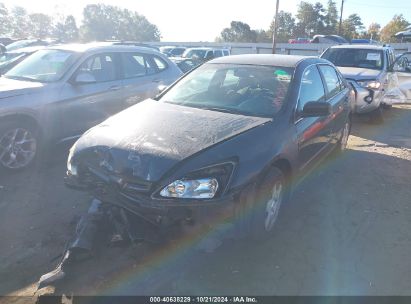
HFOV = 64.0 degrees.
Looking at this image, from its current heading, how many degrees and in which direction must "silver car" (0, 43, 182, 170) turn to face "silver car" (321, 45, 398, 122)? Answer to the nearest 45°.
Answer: approximately 135° to its left

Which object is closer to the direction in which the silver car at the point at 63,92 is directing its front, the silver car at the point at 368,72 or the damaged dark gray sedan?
the damaged dark gray sedan

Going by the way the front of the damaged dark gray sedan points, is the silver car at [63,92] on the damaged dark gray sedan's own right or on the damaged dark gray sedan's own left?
on the damaged dark gray sedan's own right

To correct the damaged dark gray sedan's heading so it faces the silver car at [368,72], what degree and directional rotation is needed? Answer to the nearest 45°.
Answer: approximately 180°

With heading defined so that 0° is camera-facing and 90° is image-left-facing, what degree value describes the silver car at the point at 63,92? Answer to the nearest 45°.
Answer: approximately 45°
